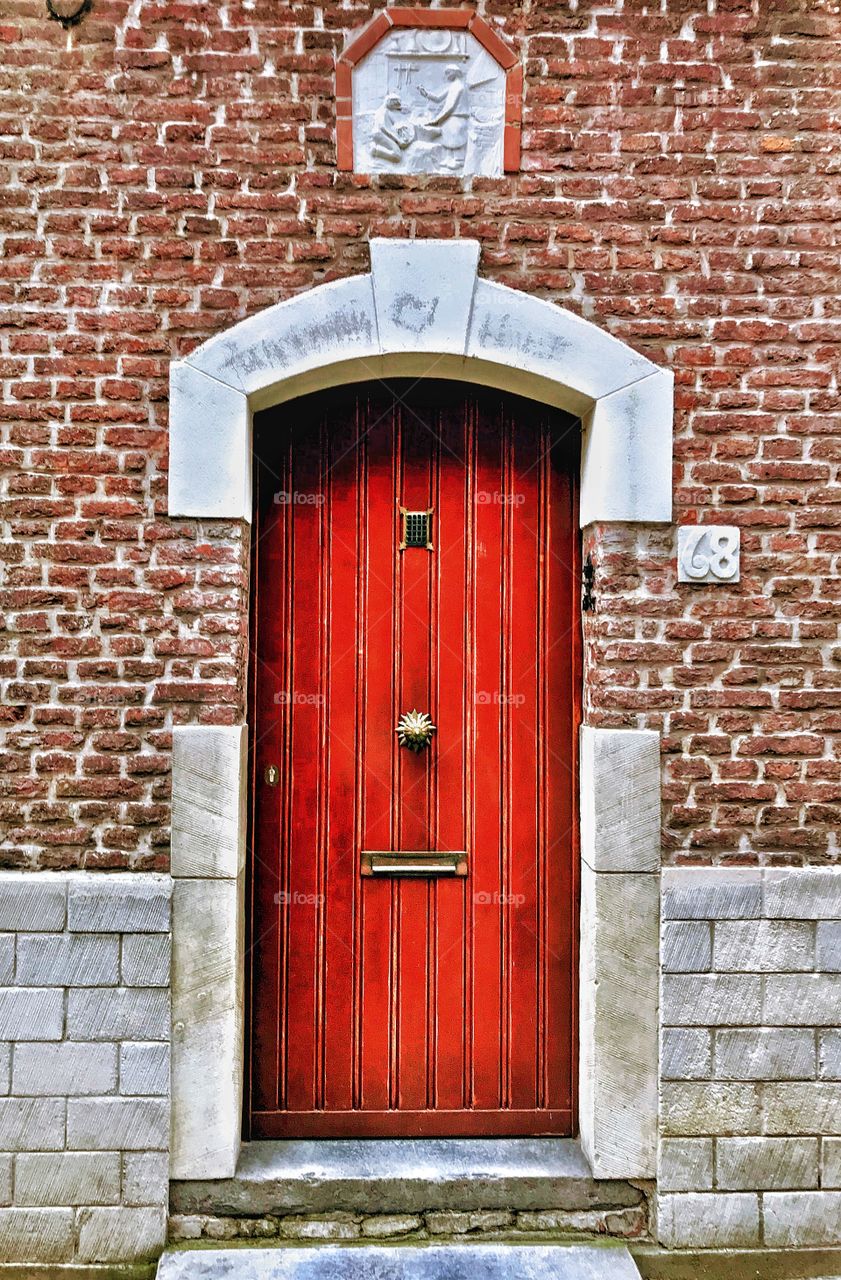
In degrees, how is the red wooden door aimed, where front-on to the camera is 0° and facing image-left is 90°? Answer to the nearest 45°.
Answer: approximately 0°

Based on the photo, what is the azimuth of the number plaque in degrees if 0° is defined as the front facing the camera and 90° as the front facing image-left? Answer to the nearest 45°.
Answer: approximately 0°

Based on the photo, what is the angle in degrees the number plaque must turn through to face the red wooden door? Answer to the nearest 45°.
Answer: approximately 90° to its right

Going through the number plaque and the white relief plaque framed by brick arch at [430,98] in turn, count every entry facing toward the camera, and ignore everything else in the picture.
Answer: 2

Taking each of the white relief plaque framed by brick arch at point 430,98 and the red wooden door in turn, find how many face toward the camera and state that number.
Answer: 2
